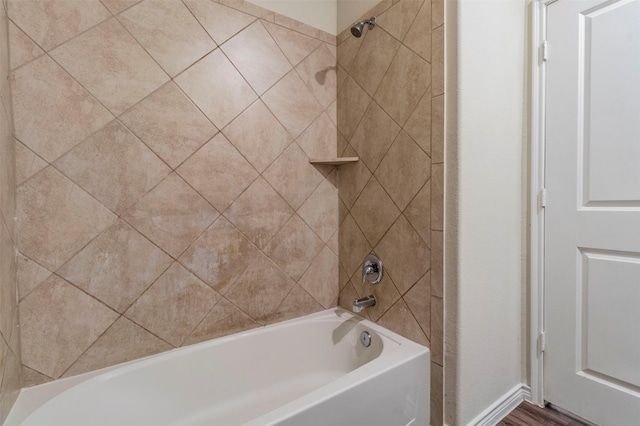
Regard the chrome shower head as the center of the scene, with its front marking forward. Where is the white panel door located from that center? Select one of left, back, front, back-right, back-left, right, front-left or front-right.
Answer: back-left

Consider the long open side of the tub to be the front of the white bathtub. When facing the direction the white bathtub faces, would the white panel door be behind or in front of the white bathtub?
in front

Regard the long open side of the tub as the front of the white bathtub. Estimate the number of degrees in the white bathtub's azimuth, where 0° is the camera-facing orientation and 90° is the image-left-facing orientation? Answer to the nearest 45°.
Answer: approximately 315°

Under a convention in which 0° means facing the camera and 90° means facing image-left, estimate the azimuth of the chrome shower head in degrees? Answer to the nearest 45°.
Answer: approximately 45°

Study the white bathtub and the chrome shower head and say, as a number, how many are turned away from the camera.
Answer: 0
